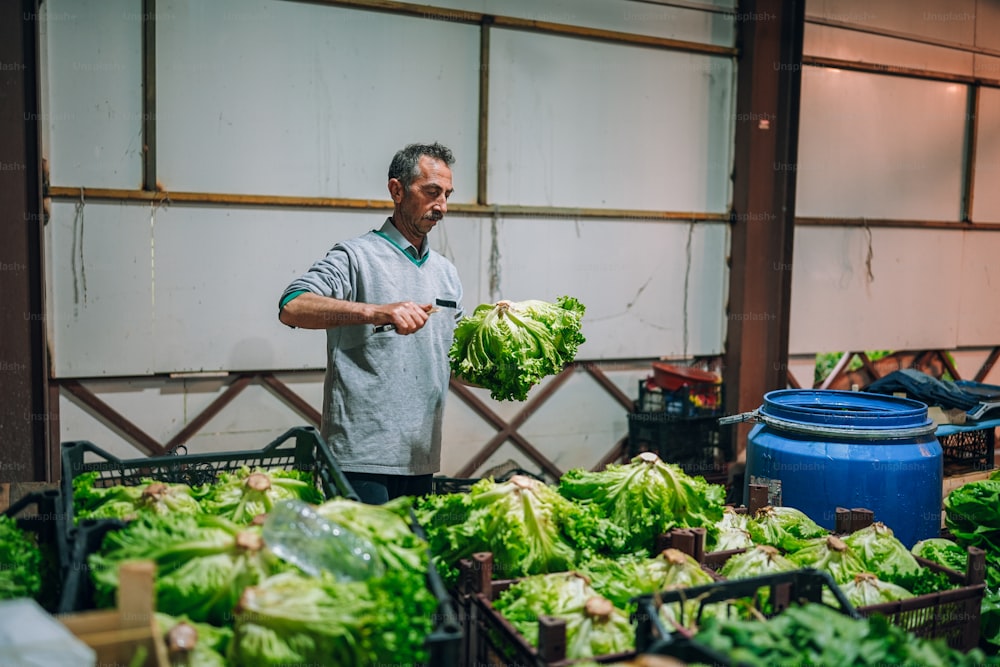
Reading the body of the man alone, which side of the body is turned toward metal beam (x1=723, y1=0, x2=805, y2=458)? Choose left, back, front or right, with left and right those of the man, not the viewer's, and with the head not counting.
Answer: left

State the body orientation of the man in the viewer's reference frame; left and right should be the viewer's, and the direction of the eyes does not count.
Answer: facing the viewer and to the right of the viewer

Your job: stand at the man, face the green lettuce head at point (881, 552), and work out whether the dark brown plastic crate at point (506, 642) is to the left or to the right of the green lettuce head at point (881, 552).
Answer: right

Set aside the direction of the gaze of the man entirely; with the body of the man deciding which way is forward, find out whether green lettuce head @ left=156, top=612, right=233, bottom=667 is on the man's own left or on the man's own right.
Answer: on the man's own right

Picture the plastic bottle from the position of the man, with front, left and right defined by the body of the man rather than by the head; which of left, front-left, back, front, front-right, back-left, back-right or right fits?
front-right

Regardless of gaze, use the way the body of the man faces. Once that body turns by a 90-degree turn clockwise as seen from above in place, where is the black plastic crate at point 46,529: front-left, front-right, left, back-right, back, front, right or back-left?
front

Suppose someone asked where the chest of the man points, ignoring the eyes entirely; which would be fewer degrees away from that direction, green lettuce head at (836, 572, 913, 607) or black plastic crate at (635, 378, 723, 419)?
the green lettuce head

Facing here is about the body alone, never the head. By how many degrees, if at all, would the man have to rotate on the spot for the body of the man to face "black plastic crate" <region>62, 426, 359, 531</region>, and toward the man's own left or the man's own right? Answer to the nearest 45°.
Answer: approximately 90° to the man's own right

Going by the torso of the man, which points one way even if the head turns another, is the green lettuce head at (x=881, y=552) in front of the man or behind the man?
in front

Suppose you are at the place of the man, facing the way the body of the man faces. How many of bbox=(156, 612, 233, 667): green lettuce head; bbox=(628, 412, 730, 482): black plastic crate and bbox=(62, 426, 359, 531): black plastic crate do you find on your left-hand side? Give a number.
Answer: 1

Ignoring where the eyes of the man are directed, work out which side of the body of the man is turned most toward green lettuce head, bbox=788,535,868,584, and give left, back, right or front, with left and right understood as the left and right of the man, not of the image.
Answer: front

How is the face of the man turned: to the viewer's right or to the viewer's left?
to the viewer's right

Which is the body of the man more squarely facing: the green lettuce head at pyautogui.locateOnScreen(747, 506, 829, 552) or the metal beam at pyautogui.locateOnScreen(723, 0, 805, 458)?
the green lettuce head
